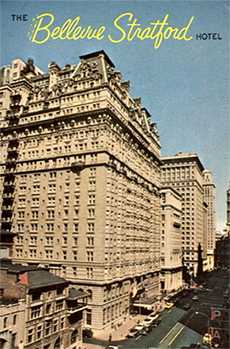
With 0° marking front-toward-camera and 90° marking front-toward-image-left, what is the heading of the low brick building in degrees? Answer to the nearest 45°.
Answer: approximately 315°
